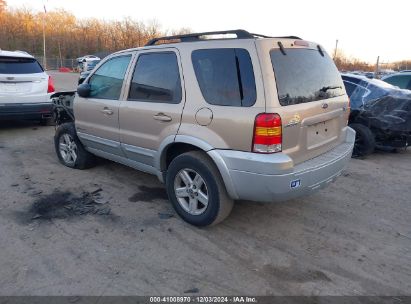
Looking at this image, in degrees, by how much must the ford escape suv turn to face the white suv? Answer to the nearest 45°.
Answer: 0° — it already faces it

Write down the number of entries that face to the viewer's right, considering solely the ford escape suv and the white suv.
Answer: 0

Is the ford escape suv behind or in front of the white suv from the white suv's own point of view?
behind

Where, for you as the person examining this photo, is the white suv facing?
facing away from the viewer

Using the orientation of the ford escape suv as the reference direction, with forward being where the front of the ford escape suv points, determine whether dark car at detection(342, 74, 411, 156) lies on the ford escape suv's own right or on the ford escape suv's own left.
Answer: on the ford escape suv's own right

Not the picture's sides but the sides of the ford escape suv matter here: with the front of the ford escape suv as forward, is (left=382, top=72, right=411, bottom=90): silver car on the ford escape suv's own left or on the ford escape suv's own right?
on the ford escape suv's own right

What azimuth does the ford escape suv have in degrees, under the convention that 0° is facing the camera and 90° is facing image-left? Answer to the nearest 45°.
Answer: approximately 135°
